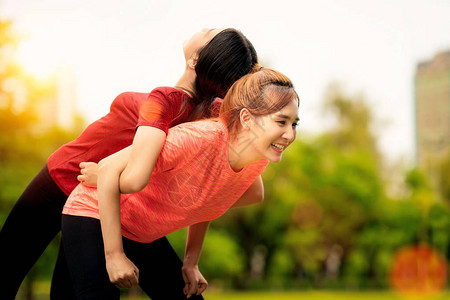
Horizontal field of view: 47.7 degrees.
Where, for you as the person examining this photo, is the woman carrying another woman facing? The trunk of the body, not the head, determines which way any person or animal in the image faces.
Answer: facing the viewer and to the right of the viewer

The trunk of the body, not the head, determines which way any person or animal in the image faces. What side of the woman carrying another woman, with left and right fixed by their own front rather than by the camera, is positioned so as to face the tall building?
left
